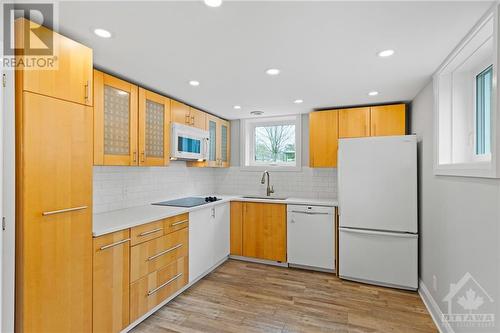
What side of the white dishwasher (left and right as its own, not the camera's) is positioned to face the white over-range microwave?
right

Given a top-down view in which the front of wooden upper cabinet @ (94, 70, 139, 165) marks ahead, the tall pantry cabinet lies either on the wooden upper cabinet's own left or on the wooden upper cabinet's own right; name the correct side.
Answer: on the wooden upper cabinet's own right

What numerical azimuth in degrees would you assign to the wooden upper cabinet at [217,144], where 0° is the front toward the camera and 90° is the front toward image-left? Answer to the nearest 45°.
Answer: approximately 315°

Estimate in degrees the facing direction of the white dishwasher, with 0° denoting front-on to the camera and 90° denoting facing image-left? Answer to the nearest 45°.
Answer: approximately 0°

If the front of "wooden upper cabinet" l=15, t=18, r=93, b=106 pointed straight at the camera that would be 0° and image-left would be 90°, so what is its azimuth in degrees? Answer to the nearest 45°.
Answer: approximately 315°

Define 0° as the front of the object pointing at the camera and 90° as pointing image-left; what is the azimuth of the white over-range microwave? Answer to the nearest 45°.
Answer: approximately 315°

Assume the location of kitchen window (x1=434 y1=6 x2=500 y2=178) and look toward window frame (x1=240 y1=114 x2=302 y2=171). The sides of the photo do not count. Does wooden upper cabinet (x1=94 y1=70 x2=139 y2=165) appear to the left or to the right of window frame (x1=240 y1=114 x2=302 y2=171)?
left

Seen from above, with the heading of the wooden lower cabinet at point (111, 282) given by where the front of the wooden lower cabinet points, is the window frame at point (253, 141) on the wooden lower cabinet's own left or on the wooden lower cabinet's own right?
on the wooden lower cabinet's own left
